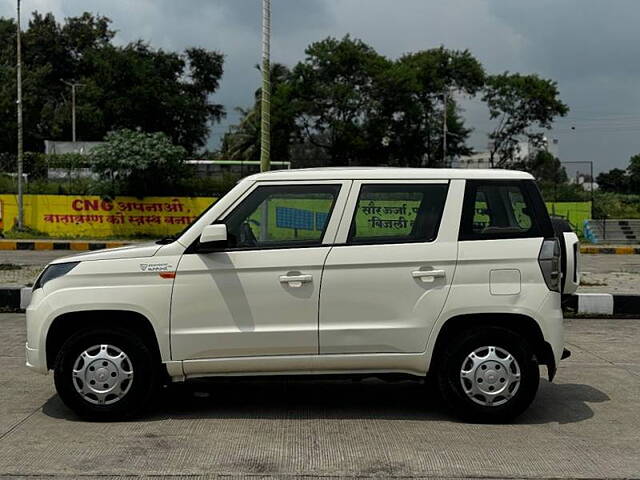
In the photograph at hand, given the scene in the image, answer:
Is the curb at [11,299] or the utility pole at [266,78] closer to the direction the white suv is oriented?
the curb

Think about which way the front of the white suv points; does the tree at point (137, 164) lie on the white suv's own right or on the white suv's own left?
on the white suv's own right

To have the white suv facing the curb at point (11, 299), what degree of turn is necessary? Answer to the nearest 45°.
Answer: approximately 45° to its right

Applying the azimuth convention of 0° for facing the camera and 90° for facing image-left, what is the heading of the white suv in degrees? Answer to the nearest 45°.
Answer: approximately 90°

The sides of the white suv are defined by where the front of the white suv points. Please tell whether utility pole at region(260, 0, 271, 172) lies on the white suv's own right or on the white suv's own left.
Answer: on the white suv's own right

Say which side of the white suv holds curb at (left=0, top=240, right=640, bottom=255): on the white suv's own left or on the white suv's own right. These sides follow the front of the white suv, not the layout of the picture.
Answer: on the white suv's own right
